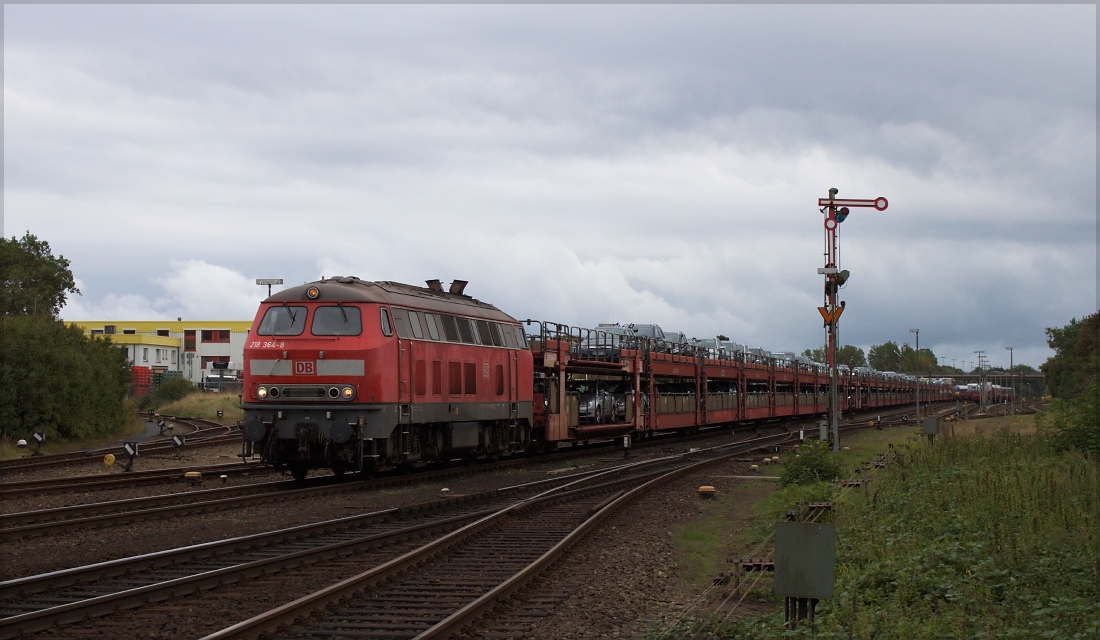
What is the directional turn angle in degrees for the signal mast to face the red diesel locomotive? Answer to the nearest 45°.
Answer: approximately 45° to its right

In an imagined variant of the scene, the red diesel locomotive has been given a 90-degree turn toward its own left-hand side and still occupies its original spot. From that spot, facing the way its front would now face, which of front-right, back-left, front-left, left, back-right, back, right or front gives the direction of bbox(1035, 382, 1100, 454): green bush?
front-left

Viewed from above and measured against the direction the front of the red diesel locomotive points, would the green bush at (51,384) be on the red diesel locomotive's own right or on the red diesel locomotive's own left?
on the red diesel locomotive's own right

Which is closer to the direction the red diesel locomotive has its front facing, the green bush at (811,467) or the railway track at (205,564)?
the railway track

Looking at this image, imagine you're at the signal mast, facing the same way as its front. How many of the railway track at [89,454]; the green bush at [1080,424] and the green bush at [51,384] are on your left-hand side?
1

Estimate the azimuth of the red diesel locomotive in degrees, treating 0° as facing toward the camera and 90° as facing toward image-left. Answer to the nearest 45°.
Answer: approximately 45°

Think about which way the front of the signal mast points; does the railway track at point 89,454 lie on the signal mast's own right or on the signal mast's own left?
on the signal mast's own right

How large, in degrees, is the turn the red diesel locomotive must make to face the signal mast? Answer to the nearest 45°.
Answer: approximately 135° to its left

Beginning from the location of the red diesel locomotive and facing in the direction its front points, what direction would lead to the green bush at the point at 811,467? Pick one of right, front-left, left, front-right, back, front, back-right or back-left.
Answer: back-left

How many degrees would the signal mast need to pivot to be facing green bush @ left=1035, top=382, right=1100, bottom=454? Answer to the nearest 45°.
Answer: approximately 90° to its left

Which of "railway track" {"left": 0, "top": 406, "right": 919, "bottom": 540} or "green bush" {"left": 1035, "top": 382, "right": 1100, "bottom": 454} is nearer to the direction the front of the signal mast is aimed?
the railway track

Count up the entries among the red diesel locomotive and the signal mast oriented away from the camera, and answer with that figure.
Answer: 0

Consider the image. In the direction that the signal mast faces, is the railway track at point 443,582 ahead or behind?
ahead
